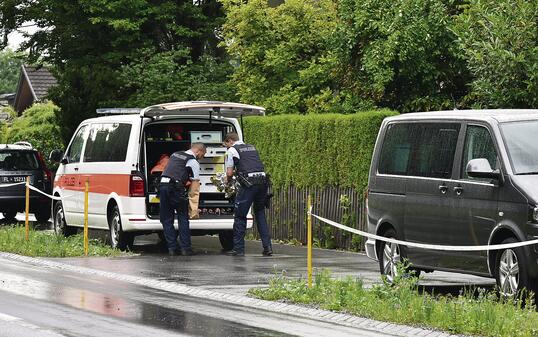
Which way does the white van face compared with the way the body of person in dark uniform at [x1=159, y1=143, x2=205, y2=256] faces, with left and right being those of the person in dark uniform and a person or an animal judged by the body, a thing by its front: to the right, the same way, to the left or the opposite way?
to the left

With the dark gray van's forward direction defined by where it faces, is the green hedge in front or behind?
behind

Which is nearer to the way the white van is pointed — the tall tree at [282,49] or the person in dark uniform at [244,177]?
the tall tree

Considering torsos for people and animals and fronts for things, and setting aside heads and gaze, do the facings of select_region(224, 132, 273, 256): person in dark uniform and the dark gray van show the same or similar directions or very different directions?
very different directions

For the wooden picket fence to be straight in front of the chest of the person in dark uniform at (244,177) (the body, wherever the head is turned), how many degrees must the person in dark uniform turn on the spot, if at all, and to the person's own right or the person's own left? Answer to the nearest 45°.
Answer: approximately 90° to the person's own right

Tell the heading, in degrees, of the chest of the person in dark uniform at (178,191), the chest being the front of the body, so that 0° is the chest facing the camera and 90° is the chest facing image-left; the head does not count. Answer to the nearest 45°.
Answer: approximately 225°

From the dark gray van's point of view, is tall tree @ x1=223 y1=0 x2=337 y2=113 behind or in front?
behind

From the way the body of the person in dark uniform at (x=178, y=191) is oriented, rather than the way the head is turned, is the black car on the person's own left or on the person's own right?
on the person's own left

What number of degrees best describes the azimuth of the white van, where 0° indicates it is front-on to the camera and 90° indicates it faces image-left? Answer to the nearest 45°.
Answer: approximately 135°

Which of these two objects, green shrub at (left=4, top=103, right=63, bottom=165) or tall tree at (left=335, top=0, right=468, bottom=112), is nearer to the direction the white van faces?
the green shrub

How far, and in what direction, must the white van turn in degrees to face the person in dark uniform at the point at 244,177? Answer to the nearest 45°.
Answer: approximately 180°
